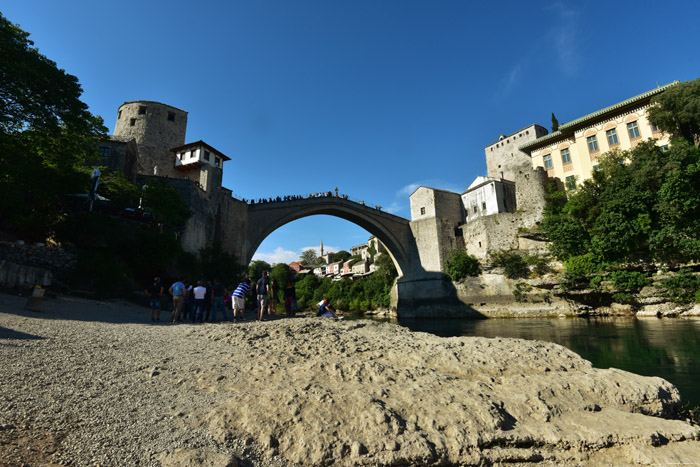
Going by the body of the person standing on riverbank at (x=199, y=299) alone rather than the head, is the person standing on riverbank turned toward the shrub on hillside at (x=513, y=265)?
no

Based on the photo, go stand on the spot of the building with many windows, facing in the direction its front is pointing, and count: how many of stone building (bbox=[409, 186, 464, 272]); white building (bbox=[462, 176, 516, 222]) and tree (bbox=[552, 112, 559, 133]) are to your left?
0

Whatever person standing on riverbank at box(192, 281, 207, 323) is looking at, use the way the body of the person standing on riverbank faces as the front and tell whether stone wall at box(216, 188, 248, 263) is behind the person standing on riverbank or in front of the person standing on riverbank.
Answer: in front

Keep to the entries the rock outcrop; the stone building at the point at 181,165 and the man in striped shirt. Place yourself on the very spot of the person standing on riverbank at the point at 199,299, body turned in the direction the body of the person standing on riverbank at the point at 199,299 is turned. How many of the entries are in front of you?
1

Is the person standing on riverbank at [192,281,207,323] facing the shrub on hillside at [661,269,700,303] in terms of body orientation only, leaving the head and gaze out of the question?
no

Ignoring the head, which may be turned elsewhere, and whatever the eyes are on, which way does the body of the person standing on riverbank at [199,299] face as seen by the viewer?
away from the camera

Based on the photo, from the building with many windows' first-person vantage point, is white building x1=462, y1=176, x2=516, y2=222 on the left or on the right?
on its right

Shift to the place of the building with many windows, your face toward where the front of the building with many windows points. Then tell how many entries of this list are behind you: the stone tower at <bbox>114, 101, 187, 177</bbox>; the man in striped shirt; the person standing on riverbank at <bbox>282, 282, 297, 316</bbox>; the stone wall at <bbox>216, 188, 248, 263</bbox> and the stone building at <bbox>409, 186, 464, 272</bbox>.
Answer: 0

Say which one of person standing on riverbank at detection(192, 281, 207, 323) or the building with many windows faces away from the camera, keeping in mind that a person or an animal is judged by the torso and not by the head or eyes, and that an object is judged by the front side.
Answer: the person standing on riverbank

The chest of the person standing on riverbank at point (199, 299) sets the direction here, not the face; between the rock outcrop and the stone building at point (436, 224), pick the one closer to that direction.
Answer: the stone building

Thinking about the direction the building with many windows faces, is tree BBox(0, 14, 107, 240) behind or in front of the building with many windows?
in front

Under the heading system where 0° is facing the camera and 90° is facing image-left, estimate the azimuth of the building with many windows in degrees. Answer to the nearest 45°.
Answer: approximately 45°

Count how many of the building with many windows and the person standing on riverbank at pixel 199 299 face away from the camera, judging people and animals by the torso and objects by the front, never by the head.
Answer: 1

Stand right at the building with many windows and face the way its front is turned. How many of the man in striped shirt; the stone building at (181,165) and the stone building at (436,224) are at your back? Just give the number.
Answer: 0

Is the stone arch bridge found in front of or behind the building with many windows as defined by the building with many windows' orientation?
in front

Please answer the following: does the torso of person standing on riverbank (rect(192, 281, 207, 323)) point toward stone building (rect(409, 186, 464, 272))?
no
